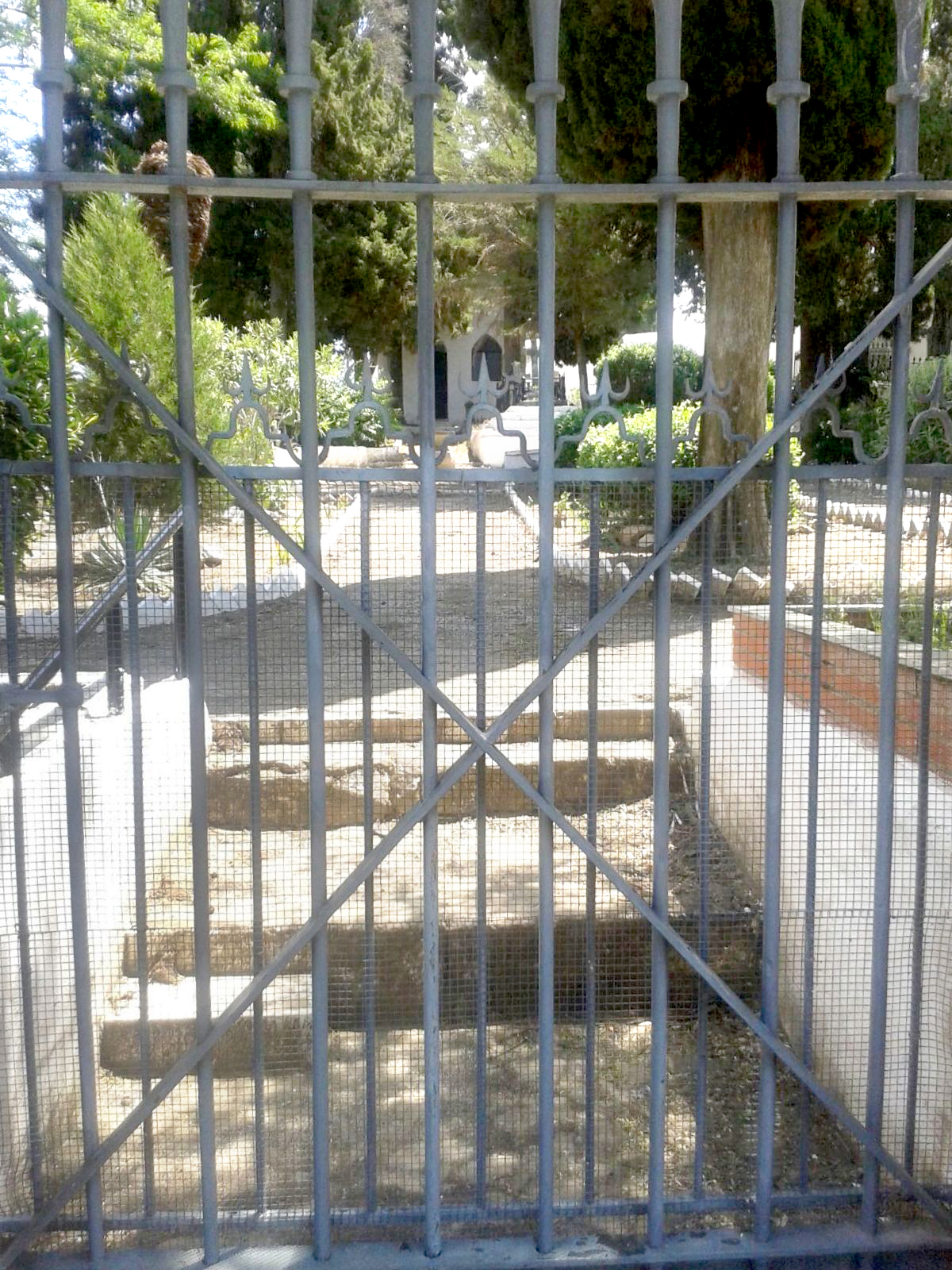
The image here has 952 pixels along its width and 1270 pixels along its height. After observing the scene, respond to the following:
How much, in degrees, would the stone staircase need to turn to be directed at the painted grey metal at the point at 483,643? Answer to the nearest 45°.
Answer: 0° — it already faces it

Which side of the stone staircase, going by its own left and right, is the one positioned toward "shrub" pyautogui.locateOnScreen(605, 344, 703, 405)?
back

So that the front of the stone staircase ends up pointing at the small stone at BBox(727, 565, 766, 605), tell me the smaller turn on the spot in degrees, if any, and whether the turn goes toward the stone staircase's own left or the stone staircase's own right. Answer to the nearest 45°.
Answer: approximately 135° to the stone staircase's own left

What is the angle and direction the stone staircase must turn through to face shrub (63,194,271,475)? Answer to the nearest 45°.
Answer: approximately 180°

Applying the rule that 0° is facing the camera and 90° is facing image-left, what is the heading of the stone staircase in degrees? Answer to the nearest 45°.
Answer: approximately 0°

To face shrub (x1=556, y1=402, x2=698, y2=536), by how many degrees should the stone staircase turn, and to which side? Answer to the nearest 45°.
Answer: approximately 180°

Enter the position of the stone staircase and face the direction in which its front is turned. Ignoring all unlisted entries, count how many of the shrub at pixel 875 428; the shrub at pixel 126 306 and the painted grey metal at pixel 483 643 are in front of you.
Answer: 1

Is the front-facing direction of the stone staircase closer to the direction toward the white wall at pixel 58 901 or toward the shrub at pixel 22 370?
the white wall

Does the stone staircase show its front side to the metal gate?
yes
